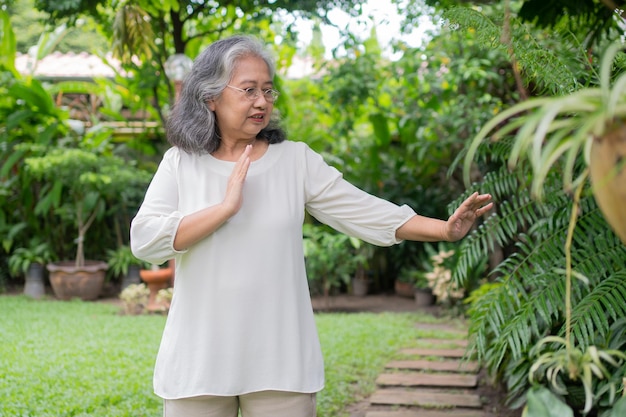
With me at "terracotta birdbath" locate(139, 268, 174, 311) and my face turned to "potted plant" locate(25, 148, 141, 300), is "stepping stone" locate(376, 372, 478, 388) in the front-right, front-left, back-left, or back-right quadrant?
back-left

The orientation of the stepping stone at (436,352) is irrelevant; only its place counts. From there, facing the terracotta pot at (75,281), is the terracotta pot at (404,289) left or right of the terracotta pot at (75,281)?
right

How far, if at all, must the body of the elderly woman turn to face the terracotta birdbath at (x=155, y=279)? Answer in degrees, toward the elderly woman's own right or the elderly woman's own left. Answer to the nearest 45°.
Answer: approximately 180°

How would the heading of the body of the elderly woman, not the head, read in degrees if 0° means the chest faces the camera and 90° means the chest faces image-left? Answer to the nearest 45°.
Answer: approximately 0°

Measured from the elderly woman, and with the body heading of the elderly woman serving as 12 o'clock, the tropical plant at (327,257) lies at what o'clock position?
The tropical plant is roughly at 6 o'clock from the elderly woman.

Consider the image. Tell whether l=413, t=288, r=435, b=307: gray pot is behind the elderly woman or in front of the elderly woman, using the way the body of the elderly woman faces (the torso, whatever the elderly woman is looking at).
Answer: behind

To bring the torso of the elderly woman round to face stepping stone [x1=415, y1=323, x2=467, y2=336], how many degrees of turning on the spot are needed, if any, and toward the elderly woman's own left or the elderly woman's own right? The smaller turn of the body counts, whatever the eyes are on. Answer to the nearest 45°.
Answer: approximately 180°
